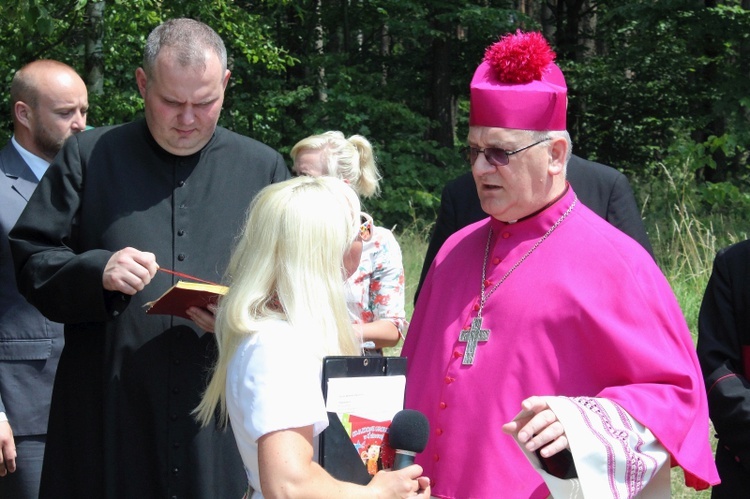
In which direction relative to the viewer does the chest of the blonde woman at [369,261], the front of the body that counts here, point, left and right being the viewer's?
facing to the left of the viewer

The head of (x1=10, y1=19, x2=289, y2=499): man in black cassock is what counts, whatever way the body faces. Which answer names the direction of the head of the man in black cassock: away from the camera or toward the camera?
toward the camera

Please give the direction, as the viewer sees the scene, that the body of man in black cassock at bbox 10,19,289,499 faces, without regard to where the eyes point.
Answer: toward the camera

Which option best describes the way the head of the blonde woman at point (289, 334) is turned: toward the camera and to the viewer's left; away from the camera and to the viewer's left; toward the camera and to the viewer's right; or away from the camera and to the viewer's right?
away from the camera and to the viewer's right

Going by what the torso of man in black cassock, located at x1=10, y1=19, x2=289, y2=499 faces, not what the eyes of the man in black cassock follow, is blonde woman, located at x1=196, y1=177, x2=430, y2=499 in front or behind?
in front

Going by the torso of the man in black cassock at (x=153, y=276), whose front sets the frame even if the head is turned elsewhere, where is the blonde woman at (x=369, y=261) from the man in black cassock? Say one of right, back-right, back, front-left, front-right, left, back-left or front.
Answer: back-left

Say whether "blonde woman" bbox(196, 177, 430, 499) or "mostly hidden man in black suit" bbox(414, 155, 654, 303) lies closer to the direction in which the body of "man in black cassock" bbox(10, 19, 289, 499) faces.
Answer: the blonde woman
